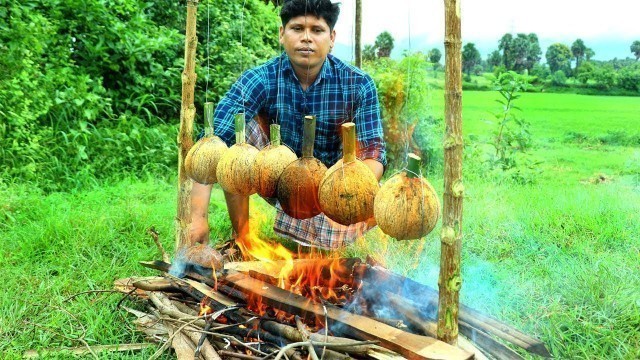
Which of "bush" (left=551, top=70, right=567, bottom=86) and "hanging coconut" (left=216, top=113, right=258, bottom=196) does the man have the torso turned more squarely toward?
the hanging coconut

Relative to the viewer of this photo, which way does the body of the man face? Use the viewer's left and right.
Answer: facing the viewer

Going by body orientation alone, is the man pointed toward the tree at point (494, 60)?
no

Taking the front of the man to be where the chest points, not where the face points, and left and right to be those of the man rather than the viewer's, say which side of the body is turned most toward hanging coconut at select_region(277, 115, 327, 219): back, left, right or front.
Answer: front

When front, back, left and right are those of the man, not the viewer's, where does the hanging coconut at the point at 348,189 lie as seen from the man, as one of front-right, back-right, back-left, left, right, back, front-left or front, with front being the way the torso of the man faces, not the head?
front

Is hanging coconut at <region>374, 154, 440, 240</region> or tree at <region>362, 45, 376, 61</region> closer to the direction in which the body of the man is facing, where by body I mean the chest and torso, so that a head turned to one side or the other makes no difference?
the hanging coconut

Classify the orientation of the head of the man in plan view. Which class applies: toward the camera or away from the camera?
toward the camera

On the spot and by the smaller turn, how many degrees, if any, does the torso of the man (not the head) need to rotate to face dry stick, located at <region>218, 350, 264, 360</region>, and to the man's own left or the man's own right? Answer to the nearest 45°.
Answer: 0° — they already face it

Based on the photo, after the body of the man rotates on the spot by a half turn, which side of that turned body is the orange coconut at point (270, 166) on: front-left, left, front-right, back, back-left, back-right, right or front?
back

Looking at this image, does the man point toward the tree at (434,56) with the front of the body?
no

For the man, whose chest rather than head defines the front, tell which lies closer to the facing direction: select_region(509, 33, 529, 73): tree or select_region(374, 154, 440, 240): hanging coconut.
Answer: the hanging coconut

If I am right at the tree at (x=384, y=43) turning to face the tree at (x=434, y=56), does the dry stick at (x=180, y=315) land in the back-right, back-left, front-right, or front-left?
back-right

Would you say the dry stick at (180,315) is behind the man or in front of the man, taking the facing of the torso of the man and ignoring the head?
in front
